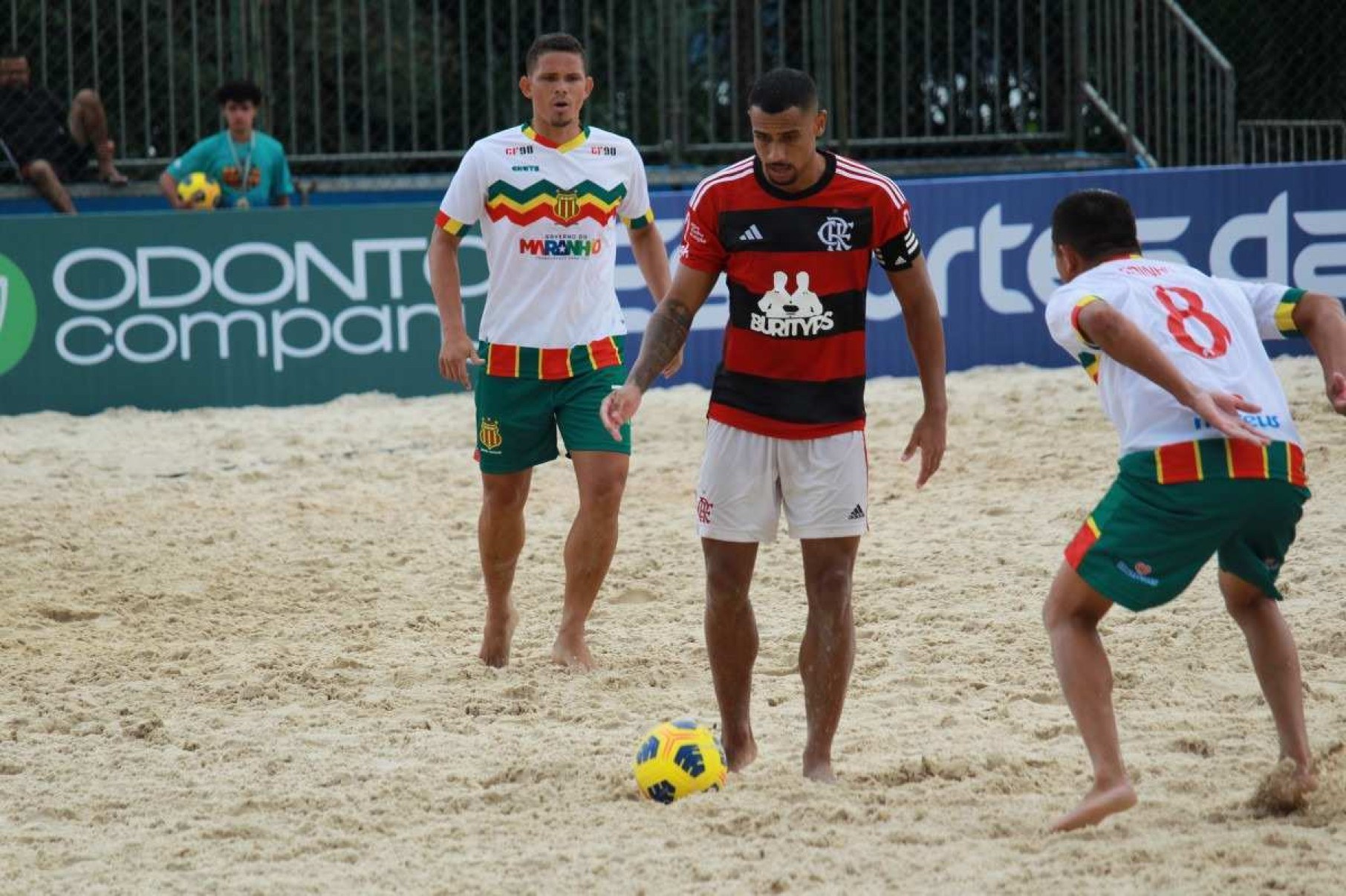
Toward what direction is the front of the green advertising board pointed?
toward the camera

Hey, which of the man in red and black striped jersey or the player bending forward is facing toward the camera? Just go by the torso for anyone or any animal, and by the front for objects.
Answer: the man in red and black striped jersey

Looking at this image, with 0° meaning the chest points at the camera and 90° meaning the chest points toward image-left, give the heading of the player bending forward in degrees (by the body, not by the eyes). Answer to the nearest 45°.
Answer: approximately 135°

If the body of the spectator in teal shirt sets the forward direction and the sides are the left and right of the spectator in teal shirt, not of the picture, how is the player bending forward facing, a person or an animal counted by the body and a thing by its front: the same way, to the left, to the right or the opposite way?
the opposite way

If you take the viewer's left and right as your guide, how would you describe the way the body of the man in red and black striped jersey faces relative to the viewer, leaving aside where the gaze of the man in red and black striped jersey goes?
facing the viewer

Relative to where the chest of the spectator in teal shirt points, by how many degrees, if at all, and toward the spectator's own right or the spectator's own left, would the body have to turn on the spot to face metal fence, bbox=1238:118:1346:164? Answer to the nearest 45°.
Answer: approximately 90° to the spectator's own left

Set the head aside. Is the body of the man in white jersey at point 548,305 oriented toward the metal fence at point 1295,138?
no

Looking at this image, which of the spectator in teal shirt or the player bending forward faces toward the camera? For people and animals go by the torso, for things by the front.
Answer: the spectator in teal shirt

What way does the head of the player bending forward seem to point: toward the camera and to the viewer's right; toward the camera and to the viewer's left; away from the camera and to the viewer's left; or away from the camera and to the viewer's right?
away from the camera and to the viewer's left

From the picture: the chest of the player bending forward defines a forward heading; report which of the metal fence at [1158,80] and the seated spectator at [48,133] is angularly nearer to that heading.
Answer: the seated spectator

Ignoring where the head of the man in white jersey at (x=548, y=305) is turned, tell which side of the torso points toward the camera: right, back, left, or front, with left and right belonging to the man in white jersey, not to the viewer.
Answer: front

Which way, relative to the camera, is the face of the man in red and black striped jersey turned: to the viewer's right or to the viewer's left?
to the viewer's left

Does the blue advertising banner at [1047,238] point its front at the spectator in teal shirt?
no

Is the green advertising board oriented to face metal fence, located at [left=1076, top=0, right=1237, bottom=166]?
no

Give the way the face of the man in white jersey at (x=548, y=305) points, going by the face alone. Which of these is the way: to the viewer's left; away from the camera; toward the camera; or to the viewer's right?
toward the camera

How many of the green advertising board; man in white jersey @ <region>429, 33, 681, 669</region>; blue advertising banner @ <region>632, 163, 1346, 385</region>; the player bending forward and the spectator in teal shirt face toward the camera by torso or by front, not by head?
4

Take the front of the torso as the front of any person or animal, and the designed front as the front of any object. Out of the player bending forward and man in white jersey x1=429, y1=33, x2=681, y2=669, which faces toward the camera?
the man in white jersey

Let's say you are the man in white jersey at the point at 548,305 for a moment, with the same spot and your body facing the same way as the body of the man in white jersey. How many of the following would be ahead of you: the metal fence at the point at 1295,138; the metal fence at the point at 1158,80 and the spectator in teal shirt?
0

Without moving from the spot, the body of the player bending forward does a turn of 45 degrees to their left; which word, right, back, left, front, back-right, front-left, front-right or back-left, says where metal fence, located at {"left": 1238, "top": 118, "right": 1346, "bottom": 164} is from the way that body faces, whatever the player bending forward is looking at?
right

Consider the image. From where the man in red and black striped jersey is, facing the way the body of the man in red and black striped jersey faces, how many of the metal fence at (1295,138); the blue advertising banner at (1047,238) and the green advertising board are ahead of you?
0
